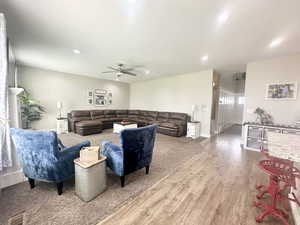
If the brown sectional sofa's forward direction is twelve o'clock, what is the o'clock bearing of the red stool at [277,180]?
The red stool is roughly at 11 o'clock from the brown sectional sofa.

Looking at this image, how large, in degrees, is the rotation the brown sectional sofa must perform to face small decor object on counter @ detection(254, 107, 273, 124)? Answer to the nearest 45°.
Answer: approximately 45° to its left

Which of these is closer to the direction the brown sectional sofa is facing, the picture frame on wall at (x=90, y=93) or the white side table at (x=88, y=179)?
the white side table

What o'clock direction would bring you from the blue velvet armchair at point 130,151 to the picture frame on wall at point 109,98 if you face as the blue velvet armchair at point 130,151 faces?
The picture frame on wall is roughly at 1 o'clock from the blue velvet armchair.

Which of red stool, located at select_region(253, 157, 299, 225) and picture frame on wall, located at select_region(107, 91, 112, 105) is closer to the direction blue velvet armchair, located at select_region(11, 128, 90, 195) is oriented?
the picture frame on wall

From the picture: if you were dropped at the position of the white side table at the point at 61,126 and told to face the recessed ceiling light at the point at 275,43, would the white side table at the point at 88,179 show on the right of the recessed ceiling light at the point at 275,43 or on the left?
right

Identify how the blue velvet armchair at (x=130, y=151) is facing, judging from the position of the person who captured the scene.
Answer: facing away from the viewer and to the left of the viewer

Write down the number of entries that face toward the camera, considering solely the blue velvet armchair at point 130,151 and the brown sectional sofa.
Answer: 1

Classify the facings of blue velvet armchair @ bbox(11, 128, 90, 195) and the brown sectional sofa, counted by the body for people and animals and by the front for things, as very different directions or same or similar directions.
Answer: very different directions

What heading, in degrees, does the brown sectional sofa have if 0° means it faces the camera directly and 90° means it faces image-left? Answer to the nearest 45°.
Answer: approximately 0°
